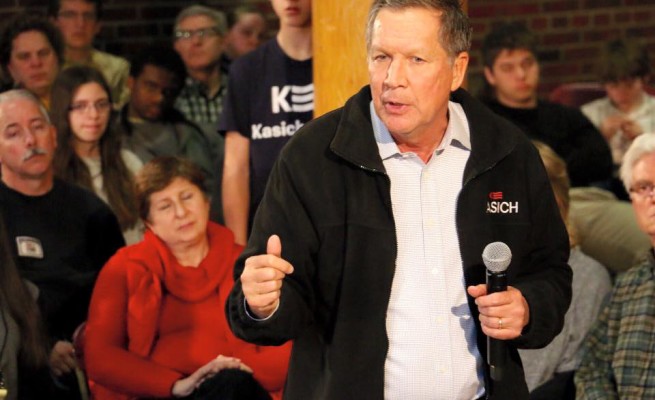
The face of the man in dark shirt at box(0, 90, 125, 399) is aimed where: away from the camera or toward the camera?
toward the camera

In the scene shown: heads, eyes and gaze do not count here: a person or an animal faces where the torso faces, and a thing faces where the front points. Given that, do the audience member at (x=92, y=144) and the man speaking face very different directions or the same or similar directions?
same or similar directions

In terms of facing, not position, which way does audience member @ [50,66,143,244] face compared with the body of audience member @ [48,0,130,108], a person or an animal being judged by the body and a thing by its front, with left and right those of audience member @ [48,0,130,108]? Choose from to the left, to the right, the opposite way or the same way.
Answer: the same way

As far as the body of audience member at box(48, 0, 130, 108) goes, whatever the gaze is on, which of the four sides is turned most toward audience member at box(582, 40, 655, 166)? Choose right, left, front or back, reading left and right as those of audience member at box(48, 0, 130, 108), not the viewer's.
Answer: left

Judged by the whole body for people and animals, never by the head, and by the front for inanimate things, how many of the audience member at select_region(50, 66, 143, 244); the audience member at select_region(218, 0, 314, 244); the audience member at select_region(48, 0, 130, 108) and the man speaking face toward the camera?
4

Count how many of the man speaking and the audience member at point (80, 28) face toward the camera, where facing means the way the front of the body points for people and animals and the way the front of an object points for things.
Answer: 2

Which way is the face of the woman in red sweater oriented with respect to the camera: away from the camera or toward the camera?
toward the camera

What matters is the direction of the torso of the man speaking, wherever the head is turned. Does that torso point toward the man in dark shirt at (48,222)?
no

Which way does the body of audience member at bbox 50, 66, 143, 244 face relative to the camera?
toward the camera

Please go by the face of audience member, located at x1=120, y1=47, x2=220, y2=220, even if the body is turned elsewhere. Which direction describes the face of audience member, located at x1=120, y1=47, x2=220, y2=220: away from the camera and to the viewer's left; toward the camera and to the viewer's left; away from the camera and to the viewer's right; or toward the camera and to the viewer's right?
toward the camera and to the viewer's right

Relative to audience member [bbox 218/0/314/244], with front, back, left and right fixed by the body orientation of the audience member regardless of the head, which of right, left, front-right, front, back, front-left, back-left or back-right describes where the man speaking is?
front

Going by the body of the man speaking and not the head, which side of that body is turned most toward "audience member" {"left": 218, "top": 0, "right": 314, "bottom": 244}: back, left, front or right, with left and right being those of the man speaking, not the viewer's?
back

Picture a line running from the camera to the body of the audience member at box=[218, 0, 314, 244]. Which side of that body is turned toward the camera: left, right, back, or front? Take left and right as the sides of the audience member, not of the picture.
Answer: front

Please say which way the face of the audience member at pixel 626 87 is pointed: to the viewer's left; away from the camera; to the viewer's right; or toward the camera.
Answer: toward the camera

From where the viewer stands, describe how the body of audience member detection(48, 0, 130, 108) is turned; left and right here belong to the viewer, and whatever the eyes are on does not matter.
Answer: facing the viewer
